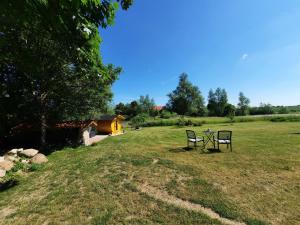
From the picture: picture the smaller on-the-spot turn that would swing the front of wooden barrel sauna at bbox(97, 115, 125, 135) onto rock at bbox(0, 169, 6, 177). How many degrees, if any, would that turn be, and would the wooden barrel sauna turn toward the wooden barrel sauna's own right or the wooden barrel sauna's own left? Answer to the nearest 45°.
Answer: approximately 45° to the wooden barrel sauna's own right

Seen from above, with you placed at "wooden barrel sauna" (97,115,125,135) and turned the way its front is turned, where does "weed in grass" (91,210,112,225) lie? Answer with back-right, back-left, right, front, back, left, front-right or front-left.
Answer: front-right

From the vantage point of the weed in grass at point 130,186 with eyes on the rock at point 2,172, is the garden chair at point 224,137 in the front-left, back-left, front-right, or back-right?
back-right

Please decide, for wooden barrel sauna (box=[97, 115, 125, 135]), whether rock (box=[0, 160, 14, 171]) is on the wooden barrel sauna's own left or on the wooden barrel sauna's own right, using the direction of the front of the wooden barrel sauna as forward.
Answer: on the wooden barrel sauna's own right

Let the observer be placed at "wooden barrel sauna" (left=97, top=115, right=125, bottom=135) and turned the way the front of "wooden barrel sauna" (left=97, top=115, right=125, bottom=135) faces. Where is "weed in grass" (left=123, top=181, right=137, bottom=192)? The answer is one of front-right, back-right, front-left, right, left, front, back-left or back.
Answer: front-right

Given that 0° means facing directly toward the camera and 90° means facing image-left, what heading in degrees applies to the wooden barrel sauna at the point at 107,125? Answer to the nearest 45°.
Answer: approximately 315°

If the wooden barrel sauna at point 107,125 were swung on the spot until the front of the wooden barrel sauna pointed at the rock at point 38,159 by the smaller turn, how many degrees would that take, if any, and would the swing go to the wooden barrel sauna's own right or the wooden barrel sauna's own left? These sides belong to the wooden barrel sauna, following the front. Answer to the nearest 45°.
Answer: approximately 45° to the wooden barrel sauna's own right
